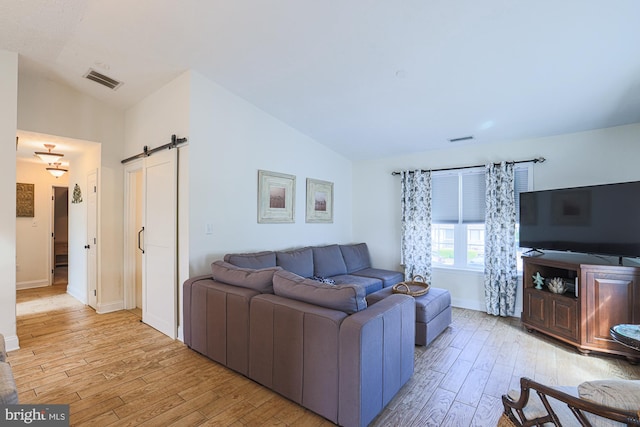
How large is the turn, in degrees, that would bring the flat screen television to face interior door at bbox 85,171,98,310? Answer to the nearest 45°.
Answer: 0° — it already faces it

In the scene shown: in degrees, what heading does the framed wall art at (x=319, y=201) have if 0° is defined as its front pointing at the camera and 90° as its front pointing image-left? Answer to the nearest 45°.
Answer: approximately 315°

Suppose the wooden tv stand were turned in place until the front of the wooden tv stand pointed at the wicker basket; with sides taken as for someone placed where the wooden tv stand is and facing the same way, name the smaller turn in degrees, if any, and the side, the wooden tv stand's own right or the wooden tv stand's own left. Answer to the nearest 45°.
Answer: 0° — it already faces it

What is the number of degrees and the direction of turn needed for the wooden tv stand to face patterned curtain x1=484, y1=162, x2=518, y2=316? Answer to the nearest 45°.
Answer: approximately 90° to its right

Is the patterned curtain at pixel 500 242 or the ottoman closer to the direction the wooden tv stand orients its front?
the ottoman

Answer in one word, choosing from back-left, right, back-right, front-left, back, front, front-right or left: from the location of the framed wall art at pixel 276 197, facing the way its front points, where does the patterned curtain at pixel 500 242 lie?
front-left

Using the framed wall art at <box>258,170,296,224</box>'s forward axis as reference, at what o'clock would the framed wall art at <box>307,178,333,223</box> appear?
the framed wall art at <box>307,178,333,223</box> is roughly at 9 o'clock from the framed wall art at <box>258,170,296,224</box>.
